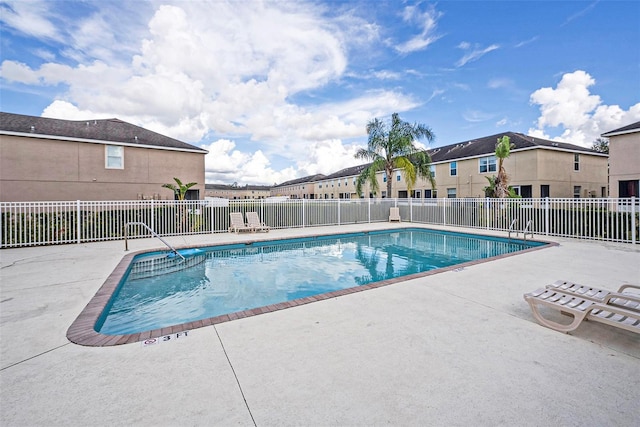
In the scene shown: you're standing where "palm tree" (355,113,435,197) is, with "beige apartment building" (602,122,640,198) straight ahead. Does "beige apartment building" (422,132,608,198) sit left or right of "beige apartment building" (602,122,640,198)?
left

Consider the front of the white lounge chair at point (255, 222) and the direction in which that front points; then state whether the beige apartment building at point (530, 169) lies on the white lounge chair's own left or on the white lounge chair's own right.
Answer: on the white lounge chair's own left

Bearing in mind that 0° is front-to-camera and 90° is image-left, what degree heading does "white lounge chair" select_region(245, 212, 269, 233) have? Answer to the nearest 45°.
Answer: approximately 315°

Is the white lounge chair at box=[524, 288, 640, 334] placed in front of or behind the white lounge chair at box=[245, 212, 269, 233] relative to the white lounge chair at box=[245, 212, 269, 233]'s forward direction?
in front

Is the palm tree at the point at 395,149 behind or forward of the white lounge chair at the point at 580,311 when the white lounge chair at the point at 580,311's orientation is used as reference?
forward

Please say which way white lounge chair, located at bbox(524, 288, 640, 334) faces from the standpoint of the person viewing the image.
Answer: facing away from the viewer and to the left of the viewer
